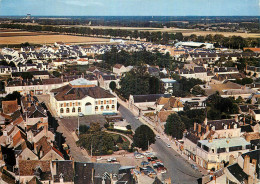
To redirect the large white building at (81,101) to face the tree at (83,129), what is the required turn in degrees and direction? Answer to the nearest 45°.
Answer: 0° — it already faces it

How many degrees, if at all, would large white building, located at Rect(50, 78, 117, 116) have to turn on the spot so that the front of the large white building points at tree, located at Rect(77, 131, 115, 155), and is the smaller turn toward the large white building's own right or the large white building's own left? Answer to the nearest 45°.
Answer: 0° — it already faces it

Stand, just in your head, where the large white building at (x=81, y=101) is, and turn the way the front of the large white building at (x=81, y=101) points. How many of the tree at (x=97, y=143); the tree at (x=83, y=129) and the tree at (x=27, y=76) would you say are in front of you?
2

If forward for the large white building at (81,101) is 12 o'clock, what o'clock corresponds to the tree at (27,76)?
The tree is roughly at 5 o'clock from the large white building.

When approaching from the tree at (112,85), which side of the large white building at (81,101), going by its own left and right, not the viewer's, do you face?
back

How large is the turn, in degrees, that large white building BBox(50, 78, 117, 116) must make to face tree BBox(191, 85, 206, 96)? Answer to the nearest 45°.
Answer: approximately 90° to its left

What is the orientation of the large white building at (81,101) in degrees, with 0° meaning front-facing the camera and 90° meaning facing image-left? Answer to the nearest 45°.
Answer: approximately 0°
